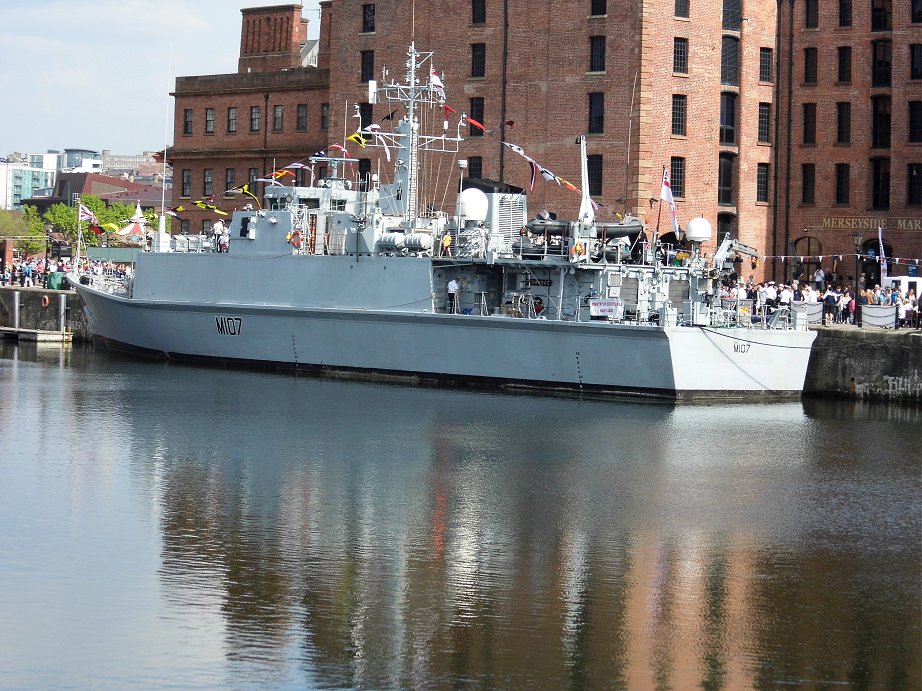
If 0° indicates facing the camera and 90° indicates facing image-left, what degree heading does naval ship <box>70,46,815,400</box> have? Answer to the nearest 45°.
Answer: approximately 135°
